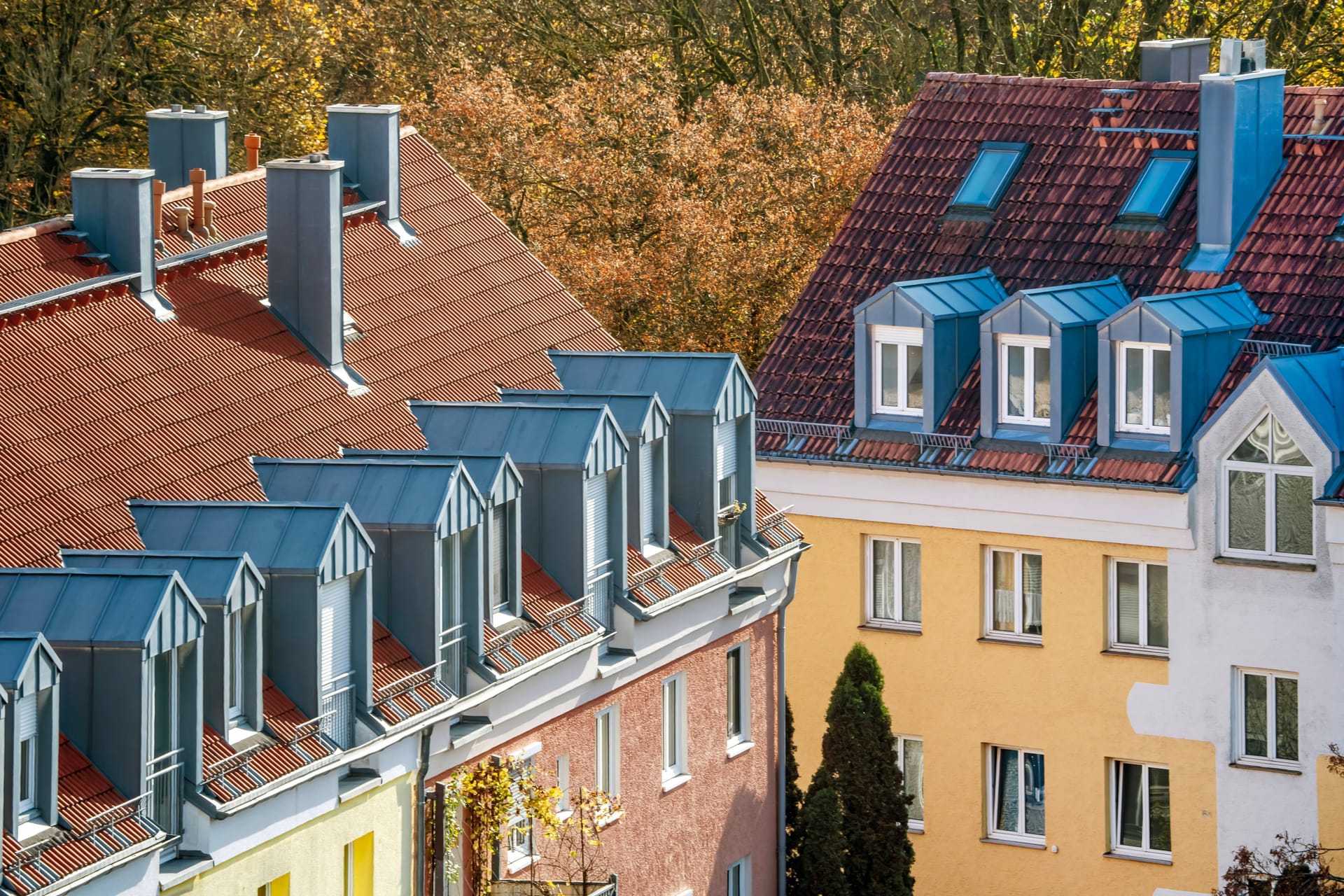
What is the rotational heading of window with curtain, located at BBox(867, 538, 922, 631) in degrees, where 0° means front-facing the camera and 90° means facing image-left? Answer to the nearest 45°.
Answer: approximately 0°

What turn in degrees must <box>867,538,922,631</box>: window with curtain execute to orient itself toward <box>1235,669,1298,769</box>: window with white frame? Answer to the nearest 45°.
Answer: approximately 45° to its left

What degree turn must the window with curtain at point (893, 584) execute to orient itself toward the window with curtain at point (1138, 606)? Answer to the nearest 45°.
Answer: approximately 45° to its left

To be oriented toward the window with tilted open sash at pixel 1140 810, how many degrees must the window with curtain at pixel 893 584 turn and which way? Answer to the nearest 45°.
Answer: approximately 45° to its left

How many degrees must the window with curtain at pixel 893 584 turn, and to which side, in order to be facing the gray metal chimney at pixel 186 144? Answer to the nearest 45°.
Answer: approximately 45° to its right
